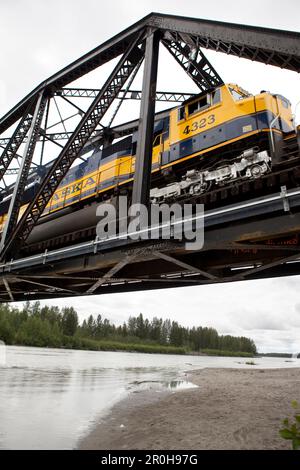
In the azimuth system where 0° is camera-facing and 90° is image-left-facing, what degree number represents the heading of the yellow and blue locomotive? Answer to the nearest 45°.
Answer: approximately 315°
